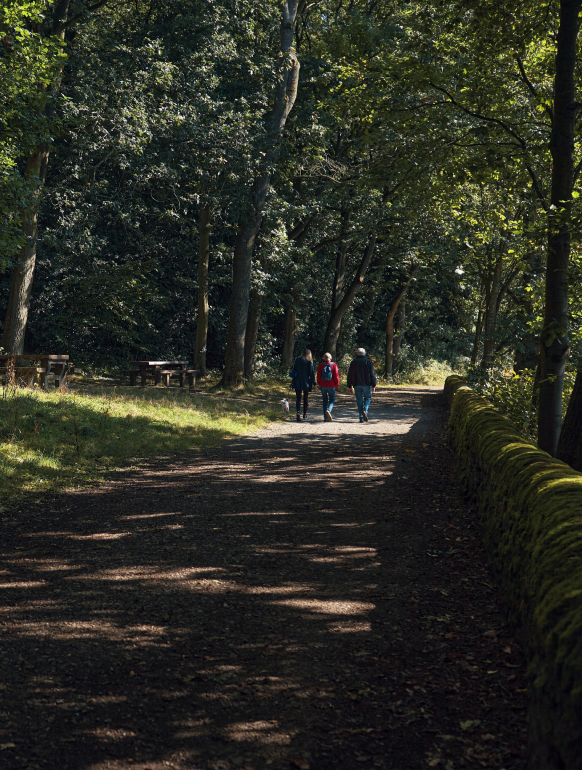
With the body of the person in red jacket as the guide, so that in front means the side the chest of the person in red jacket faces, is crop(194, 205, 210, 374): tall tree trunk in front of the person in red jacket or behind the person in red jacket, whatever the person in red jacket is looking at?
in front

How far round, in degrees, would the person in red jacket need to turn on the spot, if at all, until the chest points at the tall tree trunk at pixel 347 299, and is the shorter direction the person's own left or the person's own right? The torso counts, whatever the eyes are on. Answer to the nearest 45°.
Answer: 0° — they already face it

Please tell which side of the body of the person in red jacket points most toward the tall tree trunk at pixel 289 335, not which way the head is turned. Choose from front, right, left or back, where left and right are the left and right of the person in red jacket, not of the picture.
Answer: front

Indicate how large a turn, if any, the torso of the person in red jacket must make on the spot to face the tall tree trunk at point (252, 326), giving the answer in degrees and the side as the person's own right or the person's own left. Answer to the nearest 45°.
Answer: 0° — they already face it

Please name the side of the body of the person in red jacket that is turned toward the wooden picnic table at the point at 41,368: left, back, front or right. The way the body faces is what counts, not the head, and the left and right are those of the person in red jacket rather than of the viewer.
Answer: left

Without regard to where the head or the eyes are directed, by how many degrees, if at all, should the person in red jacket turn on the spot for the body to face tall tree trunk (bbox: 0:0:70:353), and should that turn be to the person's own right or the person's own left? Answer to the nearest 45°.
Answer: approximately 90° to the person's own left

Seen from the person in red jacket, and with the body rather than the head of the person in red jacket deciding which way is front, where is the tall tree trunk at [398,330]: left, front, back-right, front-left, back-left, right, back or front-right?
front

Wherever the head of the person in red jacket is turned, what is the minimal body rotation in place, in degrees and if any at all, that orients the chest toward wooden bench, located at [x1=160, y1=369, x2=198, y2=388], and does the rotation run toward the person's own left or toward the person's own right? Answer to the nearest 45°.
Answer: approximately 45° to the person's own left

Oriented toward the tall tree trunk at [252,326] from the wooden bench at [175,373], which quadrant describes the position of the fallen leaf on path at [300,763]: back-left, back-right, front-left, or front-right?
back-right

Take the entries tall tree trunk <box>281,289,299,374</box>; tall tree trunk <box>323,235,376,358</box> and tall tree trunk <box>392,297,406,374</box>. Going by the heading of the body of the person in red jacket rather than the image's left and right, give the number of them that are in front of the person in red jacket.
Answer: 3

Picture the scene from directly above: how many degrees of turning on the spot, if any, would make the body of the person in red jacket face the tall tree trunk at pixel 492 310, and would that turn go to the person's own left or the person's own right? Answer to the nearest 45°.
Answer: approximately 45° to the person's own right

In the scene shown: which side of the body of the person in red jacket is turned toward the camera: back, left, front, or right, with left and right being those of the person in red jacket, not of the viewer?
back

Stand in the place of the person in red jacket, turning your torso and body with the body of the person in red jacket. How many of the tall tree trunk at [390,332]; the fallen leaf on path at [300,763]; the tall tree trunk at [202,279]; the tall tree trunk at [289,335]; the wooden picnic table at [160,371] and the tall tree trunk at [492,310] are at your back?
1

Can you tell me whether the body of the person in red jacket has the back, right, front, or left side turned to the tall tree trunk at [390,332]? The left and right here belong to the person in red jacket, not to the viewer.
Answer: front
